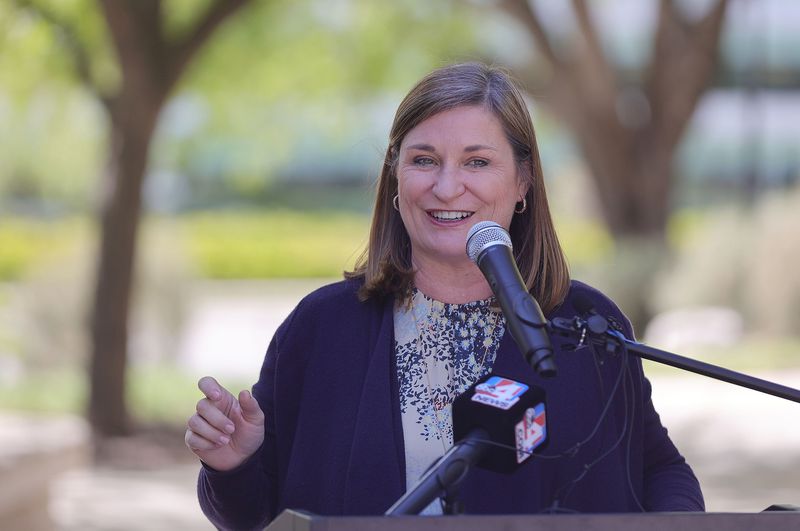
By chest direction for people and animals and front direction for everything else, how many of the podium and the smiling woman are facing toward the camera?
2

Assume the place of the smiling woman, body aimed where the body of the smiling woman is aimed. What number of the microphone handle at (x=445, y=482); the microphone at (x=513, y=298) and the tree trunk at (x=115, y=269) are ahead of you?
2

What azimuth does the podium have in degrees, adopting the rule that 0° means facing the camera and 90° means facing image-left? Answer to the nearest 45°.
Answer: approximately 0°

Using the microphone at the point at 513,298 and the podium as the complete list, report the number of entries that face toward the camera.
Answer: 1

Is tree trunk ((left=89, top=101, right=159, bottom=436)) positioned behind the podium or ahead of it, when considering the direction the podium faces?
behind

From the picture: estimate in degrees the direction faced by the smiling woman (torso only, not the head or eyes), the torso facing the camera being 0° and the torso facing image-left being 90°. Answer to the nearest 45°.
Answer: approximately 0°

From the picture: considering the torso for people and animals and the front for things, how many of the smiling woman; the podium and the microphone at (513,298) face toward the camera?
2

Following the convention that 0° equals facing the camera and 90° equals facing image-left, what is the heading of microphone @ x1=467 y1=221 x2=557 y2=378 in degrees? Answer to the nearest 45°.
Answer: approximately 135°

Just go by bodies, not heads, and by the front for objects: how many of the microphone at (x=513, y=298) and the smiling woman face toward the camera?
1
